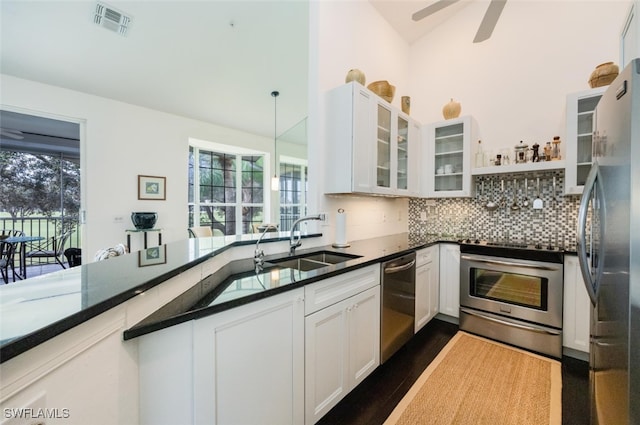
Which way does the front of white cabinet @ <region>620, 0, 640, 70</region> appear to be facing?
to the viewer's left

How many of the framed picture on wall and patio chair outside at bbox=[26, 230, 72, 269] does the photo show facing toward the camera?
1

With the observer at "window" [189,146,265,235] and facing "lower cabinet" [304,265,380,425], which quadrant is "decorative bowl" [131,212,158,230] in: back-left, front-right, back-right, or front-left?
front-right

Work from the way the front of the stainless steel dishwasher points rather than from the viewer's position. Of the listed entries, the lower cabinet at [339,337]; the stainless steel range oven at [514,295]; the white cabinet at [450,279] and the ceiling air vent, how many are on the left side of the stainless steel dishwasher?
2

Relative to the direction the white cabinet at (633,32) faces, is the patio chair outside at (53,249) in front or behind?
in front

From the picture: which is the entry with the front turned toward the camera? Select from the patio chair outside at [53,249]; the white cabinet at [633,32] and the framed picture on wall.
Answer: the framed picture on wall

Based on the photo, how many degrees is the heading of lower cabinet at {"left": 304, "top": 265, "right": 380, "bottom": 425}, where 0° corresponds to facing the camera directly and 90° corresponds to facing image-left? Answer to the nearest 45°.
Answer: approximately 315°

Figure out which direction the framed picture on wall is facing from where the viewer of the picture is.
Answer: facing the viewer

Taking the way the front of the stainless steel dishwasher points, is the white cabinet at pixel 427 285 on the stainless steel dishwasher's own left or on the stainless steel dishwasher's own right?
on the stainless steel dishwasher's own left

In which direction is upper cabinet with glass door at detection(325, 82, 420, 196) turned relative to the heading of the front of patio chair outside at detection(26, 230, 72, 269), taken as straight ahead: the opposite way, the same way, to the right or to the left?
to the left

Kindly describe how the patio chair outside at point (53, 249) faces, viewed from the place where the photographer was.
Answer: facing to the left of the viewer

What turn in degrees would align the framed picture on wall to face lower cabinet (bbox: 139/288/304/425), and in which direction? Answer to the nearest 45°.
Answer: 0° — it already faces it
